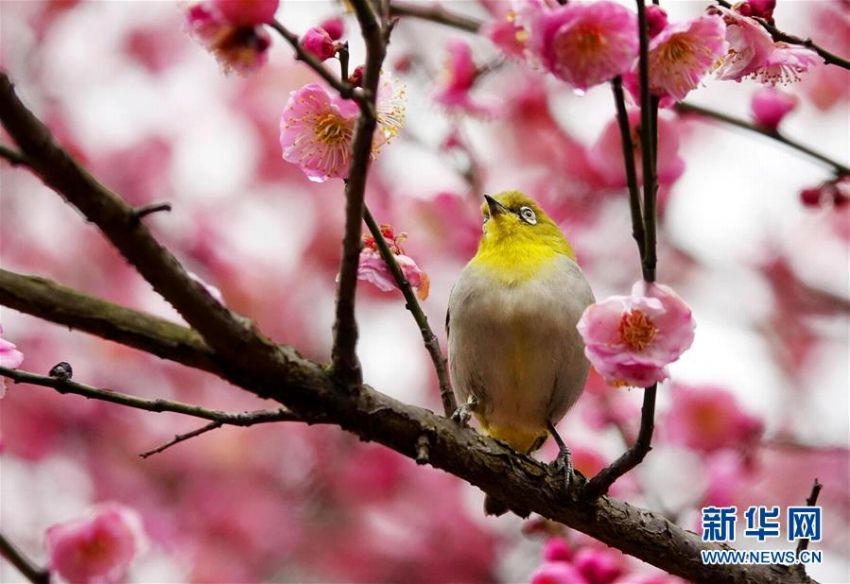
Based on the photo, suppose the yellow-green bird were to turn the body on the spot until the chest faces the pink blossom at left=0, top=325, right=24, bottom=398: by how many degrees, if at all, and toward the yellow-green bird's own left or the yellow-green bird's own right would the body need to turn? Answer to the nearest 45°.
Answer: approximately 45° to the yellow-green bird's own right

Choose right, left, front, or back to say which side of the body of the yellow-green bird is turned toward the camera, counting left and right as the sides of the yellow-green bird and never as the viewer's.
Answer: front
